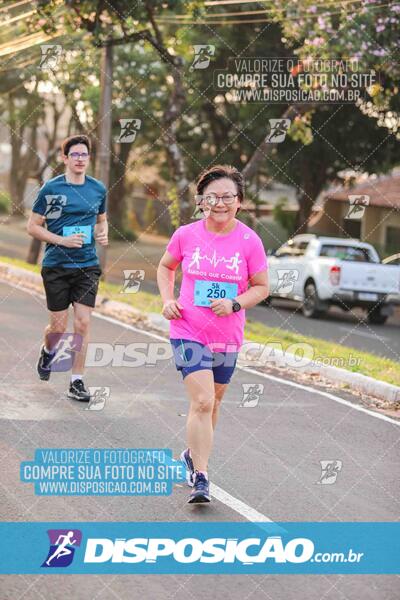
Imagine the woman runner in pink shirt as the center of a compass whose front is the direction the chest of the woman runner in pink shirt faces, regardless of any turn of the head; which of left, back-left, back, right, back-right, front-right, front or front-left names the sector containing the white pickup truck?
back

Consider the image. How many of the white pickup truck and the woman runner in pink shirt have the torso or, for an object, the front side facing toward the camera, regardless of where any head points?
1

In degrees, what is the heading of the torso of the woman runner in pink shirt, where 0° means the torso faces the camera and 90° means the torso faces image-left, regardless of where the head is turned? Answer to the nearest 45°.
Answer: approximately 0°

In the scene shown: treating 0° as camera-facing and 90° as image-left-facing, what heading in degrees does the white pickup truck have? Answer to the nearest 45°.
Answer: approximately 135°

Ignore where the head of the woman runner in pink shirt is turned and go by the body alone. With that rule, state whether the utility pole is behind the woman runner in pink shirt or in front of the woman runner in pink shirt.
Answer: behind

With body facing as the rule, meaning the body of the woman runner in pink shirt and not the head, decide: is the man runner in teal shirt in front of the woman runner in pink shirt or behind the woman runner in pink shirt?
behind

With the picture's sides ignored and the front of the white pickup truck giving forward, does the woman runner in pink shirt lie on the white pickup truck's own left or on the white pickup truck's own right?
on the white pickup truck's own left
